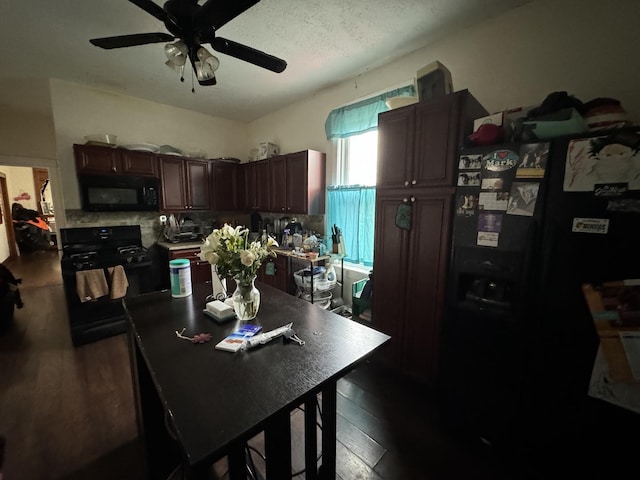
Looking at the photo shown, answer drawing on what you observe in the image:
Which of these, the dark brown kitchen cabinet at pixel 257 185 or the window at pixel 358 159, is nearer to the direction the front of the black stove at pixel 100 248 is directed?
the window

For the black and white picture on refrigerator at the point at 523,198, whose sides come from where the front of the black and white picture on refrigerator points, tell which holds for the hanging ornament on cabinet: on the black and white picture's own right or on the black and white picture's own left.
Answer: on the black and white picture's own right

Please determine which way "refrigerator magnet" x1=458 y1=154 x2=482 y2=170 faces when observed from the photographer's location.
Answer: facing the viewer

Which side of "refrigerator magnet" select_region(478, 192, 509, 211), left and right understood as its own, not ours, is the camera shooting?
front

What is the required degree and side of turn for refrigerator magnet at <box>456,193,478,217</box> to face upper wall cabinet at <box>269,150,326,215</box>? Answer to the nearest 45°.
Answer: approximately 135° to its right

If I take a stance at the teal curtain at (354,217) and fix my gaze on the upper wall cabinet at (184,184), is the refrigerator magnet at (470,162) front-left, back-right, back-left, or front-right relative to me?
back-left

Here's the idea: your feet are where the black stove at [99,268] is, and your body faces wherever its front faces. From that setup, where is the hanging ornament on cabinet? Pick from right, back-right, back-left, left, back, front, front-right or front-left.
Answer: front-left

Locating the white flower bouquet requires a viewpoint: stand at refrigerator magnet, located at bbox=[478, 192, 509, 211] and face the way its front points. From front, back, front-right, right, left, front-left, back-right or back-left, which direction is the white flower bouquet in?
front-right

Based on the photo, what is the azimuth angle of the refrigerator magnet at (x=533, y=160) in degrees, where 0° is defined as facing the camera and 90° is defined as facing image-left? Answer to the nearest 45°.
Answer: approximately 0°
